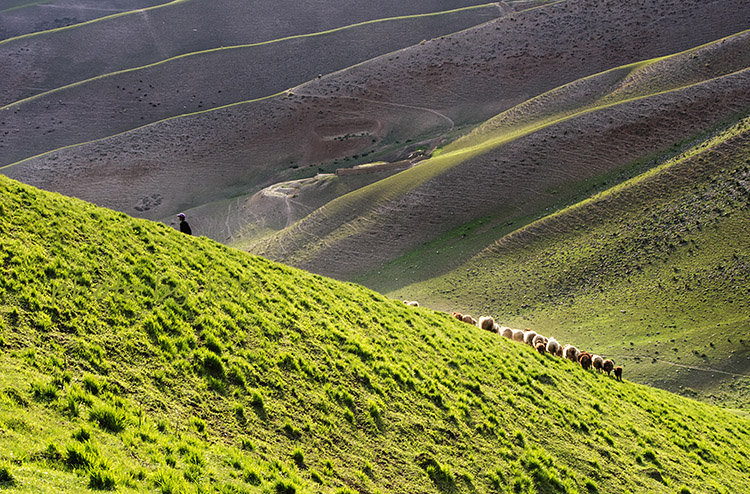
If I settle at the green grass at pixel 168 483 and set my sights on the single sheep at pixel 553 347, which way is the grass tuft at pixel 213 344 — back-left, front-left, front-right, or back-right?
front-left
